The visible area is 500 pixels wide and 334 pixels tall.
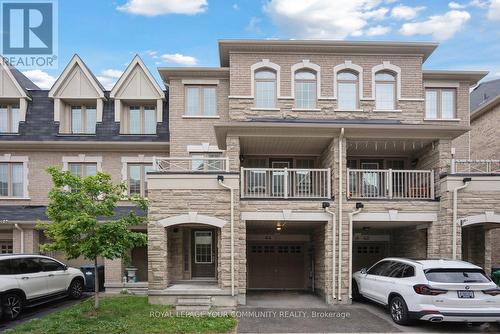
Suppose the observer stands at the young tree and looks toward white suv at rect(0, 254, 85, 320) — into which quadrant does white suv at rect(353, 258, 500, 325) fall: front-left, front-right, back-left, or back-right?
back-right

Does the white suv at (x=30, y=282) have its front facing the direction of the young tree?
no

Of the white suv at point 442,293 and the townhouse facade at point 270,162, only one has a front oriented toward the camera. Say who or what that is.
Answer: the townhouse facade

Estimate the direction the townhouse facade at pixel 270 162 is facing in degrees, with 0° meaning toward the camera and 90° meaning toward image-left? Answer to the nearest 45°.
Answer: approximately 0°

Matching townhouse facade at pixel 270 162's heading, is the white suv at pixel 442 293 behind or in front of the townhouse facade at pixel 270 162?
in front

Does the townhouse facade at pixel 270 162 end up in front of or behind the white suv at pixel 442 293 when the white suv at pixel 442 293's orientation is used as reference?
in front

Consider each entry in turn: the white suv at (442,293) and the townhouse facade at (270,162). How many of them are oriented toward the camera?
1

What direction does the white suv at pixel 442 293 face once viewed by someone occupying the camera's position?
facing away from the viewer and to the left of the viewer
